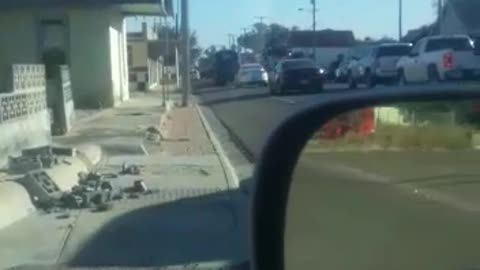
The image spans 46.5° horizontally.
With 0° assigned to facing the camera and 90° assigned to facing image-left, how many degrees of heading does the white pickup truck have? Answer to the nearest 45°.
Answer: approximately 135°

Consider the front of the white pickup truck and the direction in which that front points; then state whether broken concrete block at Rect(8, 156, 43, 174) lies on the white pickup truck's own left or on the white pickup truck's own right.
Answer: on the white pickup truck's own left

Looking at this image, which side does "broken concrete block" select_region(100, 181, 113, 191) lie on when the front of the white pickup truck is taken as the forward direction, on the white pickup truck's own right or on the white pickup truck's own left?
on the white pickup truck's own left

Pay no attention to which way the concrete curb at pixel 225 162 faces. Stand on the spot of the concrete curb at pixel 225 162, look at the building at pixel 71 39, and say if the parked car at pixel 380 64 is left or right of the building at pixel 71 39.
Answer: right

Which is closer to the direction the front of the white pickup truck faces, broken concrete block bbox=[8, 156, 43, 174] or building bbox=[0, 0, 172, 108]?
the building

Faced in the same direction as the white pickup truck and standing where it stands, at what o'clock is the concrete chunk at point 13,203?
The concrete chunk is roughly at 8 o'clock from the white pickup truck.

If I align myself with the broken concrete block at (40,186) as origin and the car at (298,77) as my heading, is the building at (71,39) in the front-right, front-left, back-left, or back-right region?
front-left

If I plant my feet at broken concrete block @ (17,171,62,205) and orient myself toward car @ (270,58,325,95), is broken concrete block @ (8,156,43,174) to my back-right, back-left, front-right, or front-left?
front-left
